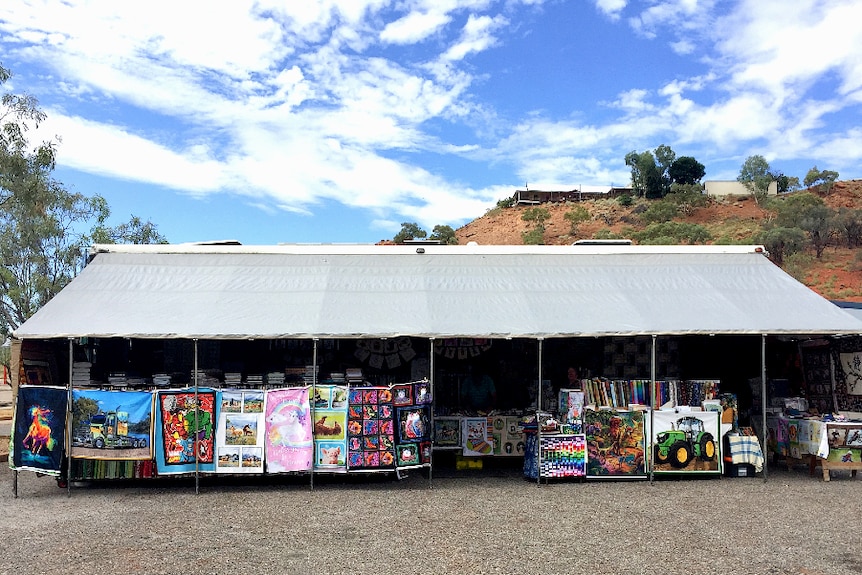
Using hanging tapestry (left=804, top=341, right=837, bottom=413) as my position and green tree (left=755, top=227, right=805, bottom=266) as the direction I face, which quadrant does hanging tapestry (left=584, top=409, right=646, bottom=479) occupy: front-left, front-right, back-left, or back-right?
back-left

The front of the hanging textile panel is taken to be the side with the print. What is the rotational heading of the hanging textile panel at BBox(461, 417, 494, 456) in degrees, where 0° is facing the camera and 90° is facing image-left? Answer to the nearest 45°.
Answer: approximately 0°

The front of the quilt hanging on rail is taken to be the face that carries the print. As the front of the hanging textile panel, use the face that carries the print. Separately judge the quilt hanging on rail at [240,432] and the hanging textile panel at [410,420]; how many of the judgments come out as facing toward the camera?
2

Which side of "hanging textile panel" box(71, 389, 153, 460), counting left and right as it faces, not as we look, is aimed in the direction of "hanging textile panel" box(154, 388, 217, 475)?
left

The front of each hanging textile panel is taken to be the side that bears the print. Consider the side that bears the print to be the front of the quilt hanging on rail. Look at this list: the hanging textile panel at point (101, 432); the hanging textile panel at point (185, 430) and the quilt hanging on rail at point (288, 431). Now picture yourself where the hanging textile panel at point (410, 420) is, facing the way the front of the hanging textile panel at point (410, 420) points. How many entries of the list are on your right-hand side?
3

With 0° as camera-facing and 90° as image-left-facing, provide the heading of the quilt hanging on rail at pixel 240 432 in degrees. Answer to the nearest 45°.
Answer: approximately 0°

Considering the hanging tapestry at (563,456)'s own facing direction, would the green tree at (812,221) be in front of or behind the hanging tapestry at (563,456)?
behind
